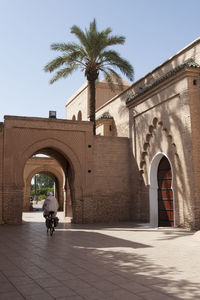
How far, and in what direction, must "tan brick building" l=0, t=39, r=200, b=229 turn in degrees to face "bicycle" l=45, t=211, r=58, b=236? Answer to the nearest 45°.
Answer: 0° — it already faces it

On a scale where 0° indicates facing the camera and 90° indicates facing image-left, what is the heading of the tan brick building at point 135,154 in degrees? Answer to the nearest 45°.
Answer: approximately 45°

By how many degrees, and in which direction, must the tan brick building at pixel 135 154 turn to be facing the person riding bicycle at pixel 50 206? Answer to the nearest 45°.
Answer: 0° — it already faces them
